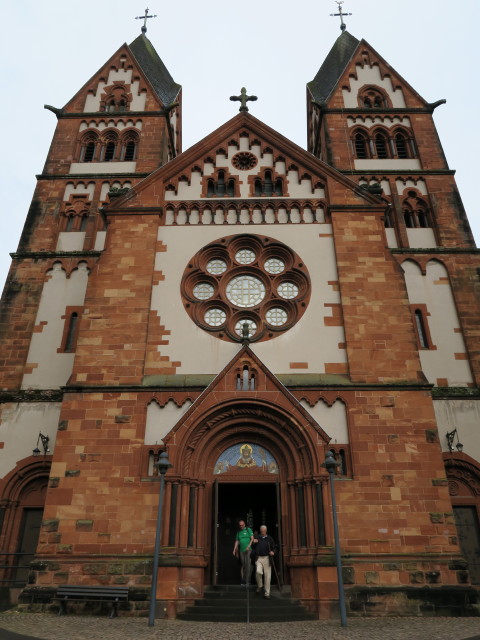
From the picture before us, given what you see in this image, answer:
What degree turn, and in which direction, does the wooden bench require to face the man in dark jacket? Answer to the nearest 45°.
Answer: approximately 90° to its left

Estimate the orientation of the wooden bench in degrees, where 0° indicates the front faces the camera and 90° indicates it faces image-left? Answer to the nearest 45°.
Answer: approximately 0°

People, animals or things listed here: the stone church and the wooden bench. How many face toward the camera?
2

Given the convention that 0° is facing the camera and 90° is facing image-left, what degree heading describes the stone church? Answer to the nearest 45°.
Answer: approximately 0°

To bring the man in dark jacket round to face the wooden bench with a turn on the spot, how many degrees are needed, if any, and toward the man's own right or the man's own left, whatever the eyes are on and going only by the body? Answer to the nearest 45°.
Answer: approximately 90° to the man's own right
